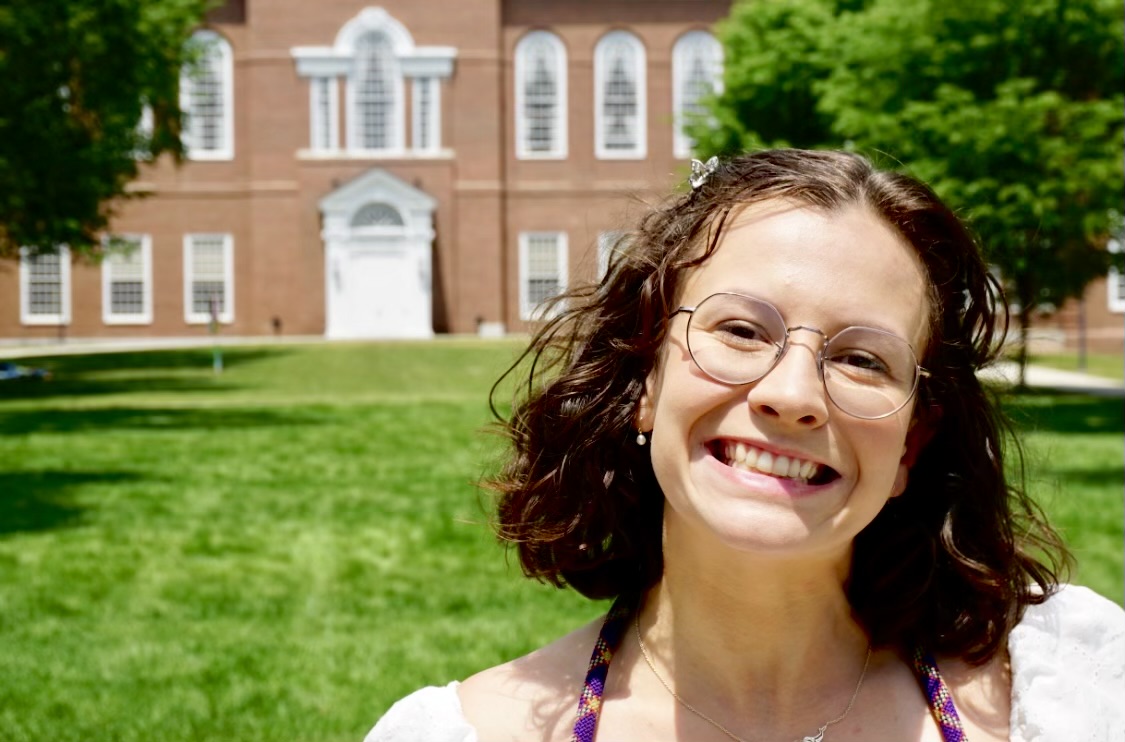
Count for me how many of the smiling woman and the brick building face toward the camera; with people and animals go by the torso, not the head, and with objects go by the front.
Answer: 2

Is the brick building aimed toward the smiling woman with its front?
yes

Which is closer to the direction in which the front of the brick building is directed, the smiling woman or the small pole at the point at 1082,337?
the smiling woman

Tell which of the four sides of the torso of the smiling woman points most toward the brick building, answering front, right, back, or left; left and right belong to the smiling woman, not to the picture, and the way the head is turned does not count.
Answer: back

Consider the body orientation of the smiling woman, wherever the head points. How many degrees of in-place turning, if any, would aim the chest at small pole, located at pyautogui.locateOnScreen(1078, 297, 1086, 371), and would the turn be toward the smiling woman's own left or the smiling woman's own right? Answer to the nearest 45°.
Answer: approximately 180°
